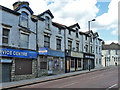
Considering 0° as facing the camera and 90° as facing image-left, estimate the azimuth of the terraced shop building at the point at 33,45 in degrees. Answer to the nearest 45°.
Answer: approximately 315°

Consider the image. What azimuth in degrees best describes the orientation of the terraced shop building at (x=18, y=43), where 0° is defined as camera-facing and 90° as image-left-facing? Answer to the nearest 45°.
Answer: approximately 315°
